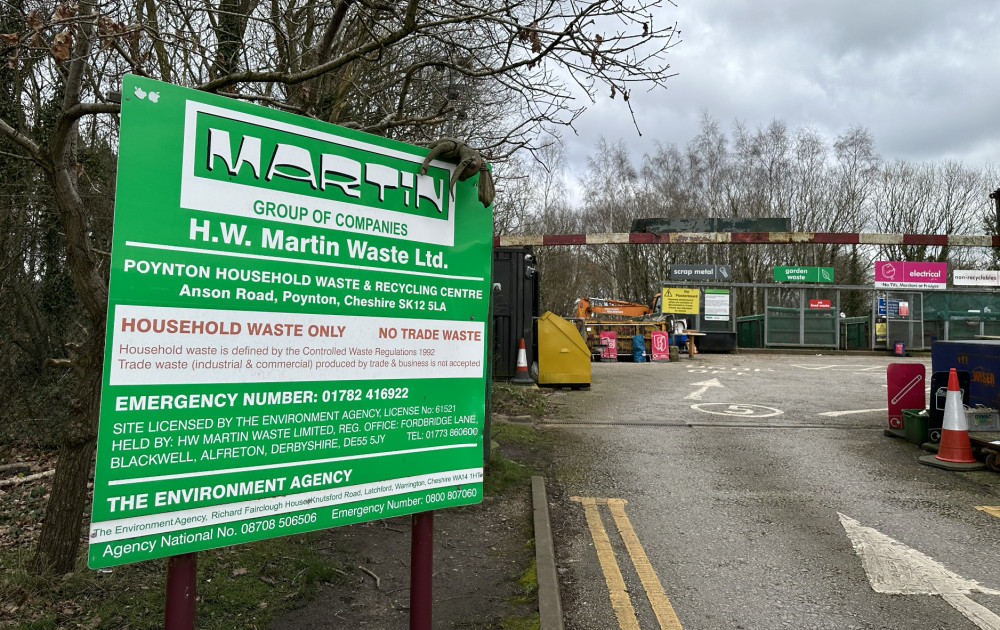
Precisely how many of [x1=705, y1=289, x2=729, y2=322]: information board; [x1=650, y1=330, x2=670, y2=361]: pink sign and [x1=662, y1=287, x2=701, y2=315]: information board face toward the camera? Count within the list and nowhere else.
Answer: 3

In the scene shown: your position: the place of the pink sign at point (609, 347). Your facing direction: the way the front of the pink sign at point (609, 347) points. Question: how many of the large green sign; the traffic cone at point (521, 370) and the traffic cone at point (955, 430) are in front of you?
3

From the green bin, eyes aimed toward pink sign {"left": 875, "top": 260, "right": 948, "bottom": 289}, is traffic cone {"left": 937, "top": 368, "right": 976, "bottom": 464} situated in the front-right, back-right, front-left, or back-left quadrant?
back-right

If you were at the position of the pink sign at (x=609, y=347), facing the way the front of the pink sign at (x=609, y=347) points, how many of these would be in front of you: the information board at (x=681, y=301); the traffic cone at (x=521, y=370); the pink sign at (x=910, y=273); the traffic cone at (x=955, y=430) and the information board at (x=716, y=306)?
2

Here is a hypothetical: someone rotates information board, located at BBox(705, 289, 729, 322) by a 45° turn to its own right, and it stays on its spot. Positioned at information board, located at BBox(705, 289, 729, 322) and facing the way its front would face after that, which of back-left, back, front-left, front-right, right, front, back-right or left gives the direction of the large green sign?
front-left

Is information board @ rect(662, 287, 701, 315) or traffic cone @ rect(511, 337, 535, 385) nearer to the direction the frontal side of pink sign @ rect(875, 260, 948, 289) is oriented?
the traffic cone

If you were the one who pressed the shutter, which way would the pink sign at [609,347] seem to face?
facing the viewer

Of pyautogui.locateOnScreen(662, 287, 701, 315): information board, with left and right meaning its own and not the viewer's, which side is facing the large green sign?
front

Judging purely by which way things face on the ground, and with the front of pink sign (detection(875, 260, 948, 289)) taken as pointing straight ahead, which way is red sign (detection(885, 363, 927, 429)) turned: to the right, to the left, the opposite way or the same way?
the same way

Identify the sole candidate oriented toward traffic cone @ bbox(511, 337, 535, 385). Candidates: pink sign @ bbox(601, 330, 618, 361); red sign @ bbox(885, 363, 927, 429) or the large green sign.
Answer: the pink sign

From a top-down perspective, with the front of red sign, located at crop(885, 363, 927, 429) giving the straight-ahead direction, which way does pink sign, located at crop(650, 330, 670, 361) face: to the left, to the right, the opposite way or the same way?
the same way

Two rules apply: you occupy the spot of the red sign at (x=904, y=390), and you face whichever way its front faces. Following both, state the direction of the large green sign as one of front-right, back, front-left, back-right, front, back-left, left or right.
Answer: front

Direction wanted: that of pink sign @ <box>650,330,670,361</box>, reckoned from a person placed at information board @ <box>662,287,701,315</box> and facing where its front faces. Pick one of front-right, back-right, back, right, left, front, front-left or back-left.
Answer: front

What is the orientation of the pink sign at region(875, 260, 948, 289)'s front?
toward the camera

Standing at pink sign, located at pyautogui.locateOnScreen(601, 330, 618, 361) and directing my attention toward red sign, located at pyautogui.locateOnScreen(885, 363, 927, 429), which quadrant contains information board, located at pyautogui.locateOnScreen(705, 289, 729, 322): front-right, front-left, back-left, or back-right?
back-left

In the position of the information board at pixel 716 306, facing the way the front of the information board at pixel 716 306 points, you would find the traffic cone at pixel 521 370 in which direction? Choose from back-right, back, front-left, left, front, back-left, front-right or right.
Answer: front

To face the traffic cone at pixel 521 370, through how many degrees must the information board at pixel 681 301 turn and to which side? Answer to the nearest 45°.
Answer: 0° — it already faces it

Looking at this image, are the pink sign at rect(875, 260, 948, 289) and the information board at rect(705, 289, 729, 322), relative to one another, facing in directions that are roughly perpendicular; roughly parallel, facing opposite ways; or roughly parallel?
roughly parallel
